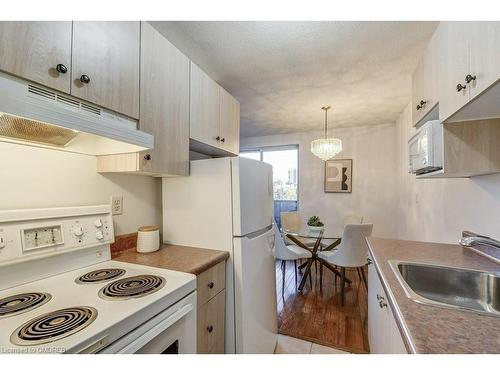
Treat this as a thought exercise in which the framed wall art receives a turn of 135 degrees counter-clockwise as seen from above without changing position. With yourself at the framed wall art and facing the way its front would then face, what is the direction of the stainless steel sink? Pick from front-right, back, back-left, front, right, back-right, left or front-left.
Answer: back-right

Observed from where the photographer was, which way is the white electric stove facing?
facing the viewer and to the right of the viewer

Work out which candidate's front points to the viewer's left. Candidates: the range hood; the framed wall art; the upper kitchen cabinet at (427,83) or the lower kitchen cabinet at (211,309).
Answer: the upper kitchen cabinet

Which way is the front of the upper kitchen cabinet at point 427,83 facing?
to the viewer's left

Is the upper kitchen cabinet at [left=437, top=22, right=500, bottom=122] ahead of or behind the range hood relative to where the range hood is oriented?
ahead

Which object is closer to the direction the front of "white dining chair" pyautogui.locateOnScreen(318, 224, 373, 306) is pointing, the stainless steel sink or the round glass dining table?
the round glass dining table

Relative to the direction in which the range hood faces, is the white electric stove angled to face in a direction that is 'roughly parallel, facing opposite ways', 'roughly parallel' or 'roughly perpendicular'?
roughly parallel

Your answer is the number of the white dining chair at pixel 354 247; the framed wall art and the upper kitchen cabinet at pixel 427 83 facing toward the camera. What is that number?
1

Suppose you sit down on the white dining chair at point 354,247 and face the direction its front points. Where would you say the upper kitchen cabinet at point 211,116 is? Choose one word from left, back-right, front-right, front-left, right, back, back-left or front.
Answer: left

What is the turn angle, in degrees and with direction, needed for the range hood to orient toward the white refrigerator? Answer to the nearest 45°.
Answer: approximately 45° to its left

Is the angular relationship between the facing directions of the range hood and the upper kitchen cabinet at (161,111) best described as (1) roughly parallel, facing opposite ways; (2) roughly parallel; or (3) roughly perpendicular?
roughly parallel

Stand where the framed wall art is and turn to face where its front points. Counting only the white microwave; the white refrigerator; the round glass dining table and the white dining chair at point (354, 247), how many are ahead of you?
4

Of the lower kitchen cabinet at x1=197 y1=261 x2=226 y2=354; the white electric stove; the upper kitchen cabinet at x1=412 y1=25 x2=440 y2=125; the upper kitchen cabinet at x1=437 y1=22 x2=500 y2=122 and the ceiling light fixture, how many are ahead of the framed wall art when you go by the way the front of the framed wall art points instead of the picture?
5

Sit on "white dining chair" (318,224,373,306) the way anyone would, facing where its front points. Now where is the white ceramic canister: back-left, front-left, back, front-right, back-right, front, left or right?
left

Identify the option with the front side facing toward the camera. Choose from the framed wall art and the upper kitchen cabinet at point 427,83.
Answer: the framed wall art

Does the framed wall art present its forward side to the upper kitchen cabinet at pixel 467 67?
yes

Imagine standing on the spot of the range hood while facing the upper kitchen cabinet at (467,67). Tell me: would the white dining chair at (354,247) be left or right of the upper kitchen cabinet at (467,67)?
left

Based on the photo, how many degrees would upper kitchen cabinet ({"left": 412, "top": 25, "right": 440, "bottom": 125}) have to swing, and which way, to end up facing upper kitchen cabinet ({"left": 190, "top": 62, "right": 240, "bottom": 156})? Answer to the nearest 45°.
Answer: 0° — it already faces it

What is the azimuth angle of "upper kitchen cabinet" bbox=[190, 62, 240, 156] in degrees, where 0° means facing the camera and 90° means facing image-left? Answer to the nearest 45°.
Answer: approximately 315°

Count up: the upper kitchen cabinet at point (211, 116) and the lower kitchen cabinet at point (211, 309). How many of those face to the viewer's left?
0

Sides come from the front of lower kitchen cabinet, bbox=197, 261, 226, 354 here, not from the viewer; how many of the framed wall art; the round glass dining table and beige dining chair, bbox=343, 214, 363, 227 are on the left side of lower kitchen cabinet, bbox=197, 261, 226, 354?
3
